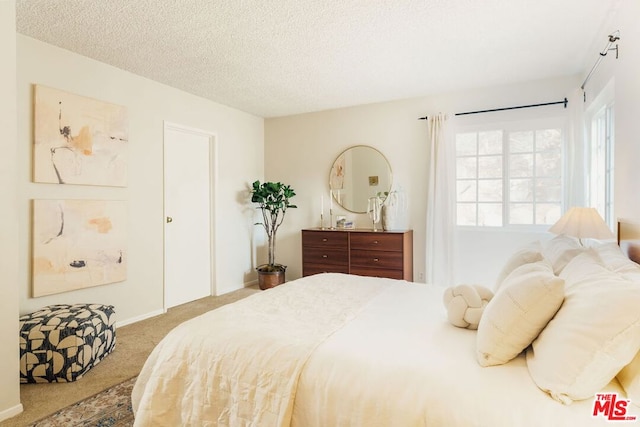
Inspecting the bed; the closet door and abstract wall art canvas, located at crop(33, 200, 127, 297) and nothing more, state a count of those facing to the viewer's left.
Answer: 1

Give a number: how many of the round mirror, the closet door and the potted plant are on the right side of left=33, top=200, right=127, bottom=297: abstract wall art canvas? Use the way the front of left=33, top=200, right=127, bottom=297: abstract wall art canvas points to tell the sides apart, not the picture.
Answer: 0

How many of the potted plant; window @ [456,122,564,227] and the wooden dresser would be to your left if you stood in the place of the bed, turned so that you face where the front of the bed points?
0

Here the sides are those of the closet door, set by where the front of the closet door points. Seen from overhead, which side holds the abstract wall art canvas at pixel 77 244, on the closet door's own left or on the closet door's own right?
on the closet door's own right

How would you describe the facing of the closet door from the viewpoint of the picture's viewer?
facing the viewer and to the right of the viewer

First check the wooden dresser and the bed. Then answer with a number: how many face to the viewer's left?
1

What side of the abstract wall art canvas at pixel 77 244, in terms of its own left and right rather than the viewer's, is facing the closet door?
left

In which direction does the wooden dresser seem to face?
toward the camera

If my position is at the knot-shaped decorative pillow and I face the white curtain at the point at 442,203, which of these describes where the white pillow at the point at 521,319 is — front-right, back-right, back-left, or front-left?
back-right

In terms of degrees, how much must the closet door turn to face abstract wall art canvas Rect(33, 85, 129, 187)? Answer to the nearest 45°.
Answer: approximately 90° to its right

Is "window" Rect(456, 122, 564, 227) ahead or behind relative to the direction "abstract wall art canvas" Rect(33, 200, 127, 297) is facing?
ahead

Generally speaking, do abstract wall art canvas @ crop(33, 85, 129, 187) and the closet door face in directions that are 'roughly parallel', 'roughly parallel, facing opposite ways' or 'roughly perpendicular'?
roughly parallel

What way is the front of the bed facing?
to the viewer's left

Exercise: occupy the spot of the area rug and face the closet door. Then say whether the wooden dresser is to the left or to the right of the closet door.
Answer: right

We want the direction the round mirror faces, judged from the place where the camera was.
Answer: facing the viewer

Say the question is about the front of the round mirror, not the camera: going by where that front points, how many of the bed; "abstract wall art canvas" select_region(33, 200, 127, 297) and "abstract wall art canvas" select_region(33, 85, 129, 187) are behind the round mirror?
0

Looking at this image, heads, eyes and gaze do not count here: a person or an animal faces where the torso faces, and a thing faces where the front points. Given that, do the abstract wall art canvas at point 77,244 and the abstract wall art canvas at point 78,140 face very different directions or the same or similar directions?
same or similar directions

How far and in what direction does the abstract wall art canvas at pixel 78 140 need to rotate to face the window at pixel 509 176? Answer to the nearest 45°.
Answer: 0° — it already faces it

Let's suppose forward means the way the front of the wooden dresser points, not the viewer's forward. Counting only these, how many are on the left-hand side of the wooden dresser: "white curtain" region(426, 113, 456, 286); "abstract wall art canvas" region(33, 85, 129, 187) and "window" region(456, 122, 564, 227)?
2

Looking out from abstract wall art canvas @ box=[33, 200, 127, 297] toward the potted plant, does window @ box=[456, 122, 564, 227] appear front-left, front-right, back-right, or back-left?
front-right

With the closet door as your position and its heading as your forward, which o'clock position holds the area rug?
The area rug is roughly at 2 o'clock from the closet door.

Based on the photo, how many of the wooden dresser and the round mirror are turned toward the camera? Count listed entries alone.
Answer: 2
